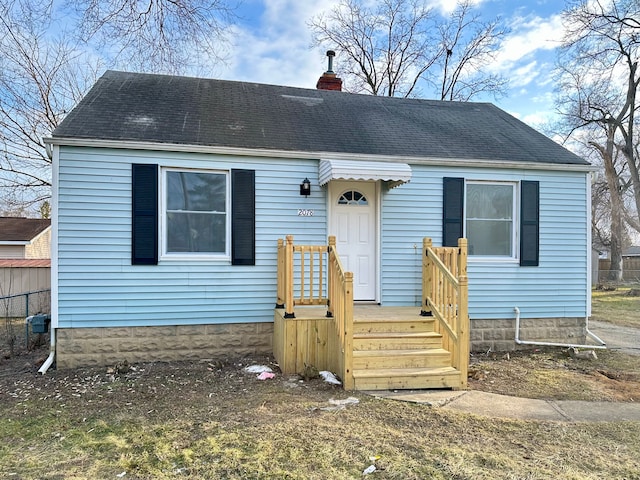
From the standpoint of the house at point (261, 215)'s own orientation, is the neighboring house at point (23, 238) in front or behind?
behind

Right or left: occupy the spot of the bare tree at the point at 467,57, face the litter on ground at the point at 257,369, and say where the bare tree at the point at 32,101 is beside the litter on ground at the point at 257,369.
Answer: right

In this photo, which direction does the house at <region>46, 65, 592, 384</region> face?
toward the camera

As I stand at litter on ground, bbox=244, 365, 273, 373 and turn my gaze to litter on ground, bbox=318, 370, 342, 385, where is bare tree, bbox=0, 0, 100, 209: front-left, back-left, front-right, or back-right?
back-left

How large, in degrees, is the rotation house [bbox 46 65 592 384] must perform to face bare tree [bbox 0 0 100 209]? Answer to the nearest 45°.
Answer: approximately 135° to its right

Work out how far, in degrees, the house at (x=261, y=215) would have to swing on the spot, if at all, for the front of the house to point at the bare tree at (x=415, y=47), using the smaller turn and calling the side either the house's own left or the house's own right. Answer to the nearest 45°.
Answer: approximately 180°

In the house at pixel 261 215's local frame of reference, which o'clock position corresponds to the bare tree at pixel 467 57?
The bare tree is roughly at 7 o'clock from the house.
